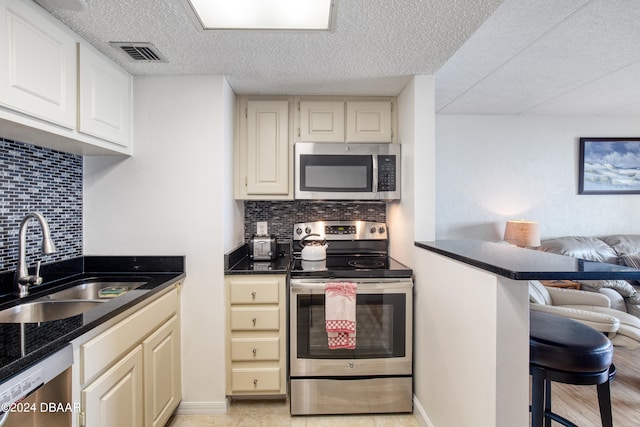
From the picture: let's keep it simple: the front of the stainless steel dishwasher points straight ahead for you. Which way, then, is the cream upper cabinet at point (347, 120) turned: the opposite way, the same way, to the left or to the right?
to the right

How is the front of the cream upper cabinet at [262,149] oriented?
toward the camera

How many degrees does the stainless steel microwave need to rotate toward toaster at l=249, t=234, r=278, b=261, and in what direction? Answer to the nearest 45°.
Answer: approximately 90° to its right

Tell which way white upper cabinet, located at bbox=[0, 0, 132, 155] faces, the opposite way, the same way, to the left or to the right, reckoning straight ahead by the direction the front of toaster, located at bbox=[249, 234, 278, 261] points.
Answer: to the left

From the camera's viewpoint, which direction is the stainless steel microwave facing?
toward the camera

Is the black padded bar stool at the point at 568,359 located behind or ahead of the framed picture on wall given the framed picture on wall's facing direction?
ahead

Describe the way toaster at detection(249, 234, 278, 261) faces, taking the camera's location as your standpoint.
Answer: facing the viewer

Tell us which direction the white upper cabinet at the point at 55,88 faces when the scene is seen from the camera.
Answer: facing the viewer and to the right of the viewer

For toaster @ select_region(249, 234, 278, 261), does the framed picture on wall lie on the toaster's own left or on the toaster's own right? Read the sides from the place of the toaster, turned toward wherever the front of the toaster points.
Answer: on the toaster's own left

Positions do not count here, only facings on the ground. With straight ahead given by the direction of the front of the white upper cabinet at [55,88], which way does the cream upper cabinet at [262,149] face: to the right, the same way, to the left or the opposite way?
to the right

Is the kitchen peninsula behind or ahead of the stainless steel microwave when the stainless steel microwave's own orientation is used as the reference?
ahead

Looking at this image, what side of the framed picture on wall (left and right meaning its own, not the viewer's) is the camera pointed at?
front
